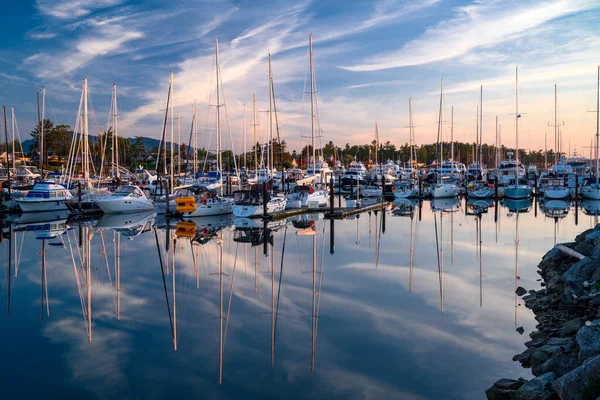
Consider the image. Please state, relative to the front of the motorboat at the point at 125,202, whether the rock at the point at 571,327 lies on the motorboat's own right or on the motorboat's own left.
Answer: on the motorboat's own left

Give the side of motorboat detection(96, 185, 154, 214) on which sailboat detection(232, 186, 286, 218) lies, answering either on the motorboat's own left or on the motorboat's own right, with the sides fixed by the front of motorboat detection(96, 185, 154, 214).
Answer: on the motorboat's own left

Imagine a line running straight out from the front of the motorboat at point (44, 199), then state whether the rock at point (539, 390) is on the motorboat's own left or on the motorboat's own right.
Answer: on the motorboat's own left

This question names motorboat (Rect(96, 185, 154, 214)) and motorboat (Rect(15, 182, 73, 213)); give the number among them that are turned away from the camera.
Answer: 0

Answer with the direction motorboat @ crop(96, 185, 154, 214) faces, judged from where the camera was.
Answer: facing the viewer and to the left of the viewer

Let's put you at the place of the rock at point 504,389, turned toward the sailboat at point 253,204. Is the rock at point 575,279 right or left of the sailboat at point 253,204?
right

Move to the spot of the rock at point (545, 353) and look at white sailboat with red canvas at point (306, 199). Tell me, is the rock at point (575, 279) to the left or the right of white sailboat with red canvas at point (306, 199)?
right

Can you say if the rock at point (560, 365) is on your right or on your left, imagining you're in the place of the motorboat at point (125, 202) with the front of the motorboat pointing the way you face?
on your left

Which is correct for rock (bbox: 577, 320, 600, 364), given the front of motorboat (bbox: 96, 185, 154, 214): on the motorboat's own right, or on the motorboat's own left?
on the motorboat's own left
